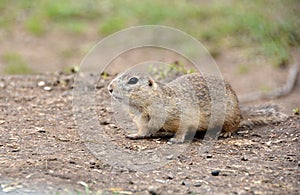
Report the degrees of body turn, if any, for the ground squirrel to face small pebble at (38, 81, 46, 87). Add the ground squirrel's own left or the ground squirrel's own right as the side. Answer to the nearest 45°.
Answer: approximately 45° to the ground squirrel's own right

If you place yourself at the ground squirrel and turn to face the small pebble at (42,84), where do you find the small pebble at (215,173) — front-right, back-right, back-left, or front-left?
back-left

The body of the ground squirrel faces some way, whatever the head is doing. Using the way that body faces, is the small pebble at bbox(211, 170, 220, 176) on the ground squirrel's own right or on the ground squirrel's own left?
on the ground squirrel's own left

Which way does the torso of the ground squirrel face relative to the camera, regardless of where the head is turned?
to the viewer's left

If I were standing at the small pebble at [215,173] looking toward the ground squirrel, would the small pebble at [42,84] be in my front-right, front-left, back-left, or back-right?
front-left
